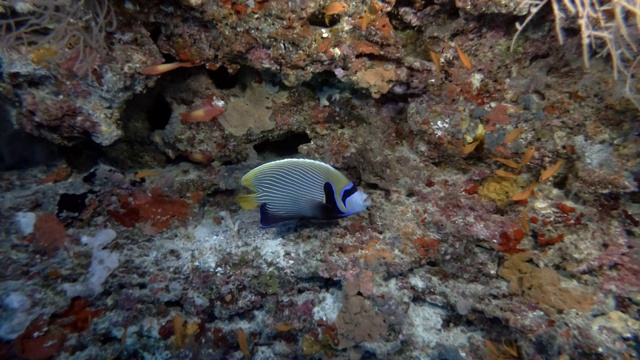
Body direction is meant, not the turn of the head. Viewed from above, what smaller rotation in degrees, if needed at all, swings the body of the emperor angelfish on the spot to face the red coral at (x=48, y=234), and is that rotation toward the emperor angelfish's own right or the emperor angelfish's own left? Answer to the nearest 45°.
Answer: approximately 180°

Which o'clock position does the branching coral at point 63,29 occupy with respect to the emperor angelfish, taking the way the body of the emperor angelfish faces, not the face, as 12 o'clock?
The branching coral is roughly at 7 o'clock from the emperor angelfish.

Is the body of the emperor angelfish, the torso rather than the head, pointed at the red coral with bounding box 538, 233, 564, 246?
yes

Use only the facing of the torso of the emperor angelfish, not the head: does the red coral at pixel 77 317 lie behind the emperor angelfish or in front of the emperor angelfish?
behind

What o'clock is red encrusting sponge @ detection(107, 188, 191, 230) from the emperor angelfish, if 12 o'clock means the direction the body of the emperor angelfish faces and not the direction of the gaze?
The red encrusting sponge is roughly at 7 o'clock from the emperor angelfish.

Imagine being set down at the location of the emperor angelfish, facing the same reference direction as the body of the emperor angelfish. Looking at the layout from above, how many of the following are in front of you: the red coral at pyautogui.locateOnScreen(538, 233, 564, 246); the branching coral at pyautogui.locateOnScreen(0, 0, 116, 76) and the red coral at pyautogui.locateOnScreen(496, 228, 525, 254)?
2

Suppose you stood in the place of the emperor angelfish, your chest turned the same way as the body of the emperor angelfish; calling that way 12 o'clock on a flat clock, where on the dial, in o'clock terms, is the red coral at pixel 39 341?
The red coral is roughly at 6 o'clock from the emperor angelfish.

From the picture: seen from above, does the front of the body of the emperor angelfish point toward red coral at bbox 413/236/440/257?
yes

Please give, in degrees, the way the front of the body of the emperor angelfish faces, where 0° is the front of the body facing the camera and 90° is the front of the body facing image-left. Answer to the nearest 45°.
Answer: approximately 270°
